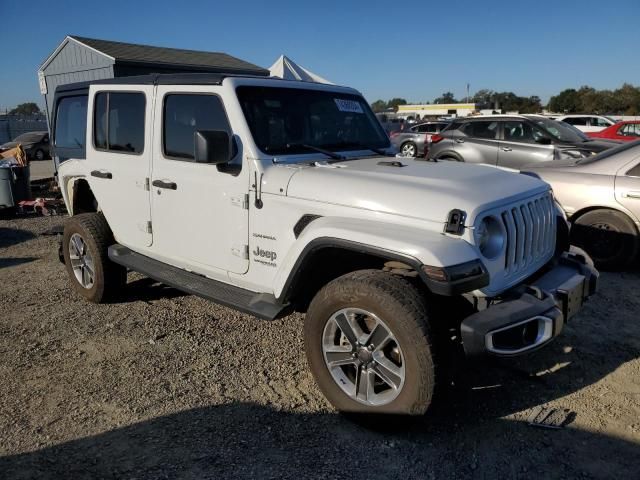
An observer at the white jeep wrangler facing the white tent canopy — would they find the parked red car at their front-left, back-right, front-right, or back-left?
front-right

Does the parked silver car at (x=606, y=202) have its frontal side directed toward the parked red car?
no

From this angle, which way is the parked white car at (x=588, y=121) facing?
to the viewer's right

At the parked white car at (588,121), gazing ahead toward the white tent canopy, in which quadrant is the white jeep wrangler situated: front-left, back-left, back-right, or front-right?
front-left

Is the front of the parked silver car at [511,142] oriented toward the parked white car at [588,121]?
no

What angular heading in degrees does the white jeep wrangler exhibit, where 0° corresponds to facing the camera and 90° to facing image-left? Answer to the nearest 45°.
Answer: approximately 315°

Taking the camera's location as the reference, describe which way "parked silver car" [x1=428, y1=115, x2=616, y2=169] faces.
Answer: facing the viewer and to the right of the viewer

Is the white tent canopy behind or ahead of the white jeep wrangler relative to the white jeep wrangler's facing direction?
behind

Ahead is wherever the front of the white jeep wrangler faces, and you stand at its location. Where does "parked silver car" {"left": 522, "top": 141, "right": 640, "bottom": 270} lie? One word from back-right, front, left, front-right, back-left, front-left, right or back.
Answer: left
